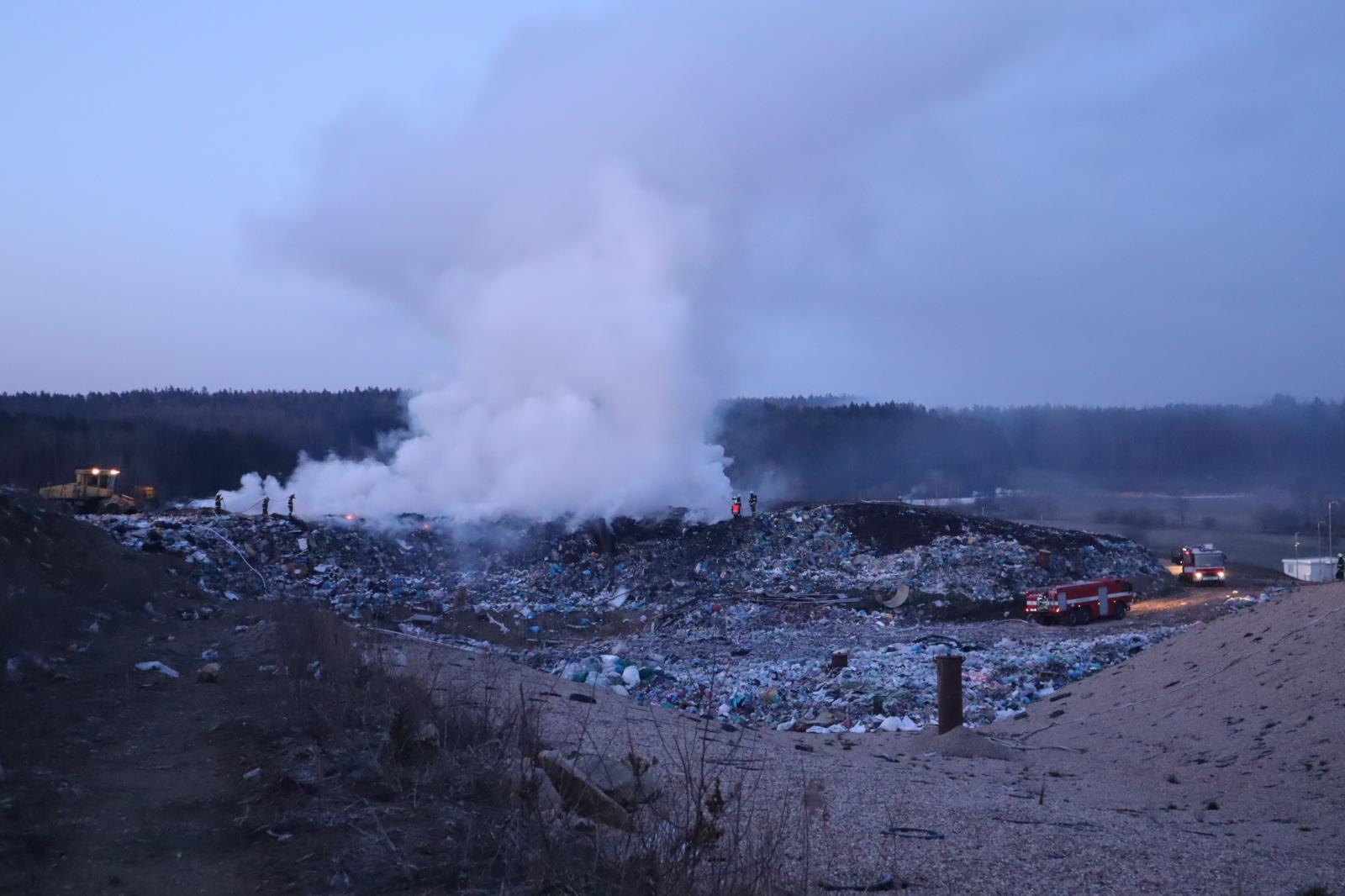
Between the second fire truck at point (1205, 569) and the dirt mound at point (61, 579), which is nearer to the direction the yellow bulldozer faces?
the second fire truck

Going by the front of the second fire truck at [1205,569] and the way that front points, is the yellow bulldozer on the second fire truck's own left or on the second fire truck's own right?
on the second fire truck's own right

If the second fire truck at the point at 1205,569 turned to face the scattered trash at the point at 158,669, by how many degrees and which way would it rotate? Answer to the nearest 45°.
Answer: approximately 45° to its right

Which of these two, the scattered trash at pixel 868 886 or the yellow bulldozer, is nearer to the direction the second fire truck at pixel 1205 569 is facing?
the scattered trash

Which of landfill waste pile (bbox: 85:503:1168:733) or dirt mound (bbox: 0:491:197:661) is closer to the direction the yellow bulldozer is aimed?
the landfill waste pile

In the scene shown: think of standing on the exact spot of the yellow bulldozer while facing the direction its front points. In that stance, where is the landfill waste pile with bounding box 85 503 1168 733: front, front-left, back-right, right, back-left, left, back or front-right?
front

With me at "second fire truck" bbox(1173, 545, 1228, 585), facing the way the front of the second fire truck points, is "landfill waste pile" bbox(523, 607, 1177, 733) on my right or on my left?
on my right

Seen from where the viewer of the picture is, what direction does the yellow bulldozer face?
facing the viewer and to the right of the viewer

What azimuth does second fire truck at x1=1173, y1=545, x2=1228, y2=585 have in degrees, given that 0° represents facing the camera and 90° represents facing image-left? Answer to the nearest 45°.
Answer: approximately 315°

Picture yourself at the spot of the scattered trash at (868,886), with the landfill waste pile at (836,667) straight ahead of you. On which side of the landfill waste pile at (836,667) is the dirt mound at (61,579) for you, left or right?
left

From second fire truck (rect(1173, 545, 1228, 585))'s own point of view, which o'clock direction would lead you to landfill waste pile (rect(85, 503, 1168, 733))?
The landfill waste pile is roughly at 3 o'clock from the second fire truck.

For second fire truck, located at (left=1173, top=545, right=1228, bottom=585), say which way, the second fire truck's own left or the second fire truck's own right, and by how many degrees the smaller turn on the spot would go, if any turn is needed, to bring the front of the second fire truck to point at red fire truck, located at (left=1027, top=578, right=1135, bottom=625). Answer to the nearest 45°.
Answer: approximately 45° to the second fire truck's own right

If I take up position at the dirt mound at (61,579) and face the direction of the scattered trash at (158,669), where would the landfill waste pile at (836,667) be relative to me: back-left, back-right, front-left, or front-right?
front-left
